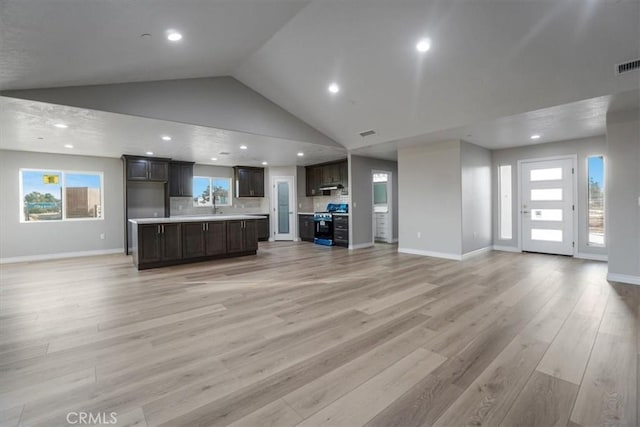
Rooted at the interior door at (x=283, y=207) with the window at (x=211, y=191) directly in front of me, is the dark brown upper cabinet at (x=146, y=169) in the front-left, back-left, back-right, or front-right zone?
front-left

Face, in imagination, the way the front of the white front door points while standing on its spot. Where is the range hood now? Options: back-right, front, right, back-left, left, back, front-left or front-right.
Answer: right

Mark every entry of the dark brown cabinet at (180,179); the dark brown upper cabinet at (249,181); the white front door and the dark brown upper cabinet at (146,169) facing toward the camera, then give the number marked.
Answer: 4

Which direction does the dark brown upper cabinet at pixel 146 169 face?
toward the camera

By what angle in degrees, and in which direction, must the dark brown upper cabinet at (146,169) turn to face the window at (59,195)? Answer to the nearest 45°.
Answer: approximately 90° to its right

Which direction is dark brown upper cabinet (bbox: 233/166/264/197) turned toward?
toward the camera

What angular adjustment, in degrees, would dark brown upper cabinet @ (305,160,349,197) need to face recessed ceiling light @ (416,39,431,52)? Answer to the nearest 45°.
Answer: approximately 45° to its left

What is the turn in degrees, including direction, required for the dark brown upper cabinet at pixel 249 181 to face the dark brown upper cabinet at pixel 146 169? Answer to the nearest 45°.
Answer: approximately 45° to its right

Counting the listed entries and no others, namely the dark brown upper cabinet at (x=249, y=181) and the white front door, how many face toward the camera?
2

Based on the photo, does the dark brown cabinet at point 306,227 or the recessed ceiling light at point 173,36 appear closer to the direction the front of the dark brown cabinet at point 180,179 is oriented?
the recessed ceiling light

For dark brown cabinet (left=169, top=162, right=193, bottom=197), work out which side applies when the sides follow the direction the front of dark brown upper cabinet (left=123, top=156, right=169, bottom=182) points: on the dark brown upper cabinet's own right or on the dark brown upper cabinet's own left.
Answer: on the dark brown upper cabinet's own left

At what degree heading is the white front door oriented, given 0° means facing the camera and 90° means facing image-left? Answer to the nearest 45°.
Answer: approximately 0°

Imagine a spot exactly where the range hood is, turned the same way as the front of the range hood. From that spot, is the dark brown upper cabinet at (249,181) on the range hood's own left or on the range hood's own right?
on the range hood's own right
